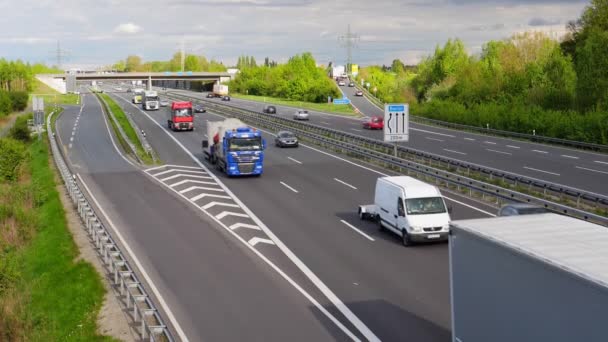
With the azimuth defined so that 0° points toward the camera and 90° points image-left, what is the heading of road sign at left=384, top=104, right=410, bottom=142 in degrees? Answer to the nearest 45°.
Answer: approximately 0°

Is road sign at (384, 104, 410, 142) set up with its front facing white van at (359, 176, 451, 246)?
yes

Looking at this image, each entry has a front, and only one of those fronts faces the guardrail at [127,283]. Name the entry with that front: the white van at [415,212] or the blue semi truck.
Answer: the blue semi truck

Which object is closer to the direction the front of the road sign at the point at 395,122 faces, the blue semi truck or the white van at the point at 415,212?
the white van

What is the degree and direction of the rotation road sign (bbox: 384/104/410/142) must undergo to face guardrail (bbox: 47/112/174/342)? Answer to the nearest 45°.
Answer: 0° — it already faces it

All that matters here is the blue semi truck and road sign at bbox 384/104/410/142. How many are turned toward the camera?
2

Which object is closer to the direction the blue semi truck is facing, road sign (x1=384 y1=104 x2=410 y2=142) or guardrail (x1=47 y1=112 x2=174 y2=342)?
the guardrail

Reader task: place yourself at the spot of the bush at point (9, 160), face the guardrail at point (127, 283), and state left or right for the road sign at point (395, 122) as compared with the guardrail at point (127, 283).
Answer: left

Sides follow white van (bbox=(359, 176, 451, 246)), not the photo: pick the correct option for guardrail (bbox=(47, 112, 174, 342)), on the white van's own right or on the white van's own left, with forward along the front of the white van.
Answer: on the white van's own right

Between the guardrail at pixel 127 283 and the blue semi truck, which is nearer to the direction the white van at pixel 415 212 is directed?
the guardrail

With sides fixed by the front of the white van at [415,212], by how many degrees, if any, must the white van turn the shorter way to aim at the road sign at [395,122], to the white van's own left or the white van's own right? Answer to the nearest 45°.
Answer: approximately 135° to the white van's own left

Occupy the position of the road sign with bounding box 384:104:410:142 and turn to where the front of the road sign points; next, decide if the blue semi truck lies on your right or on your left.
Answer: on your right
